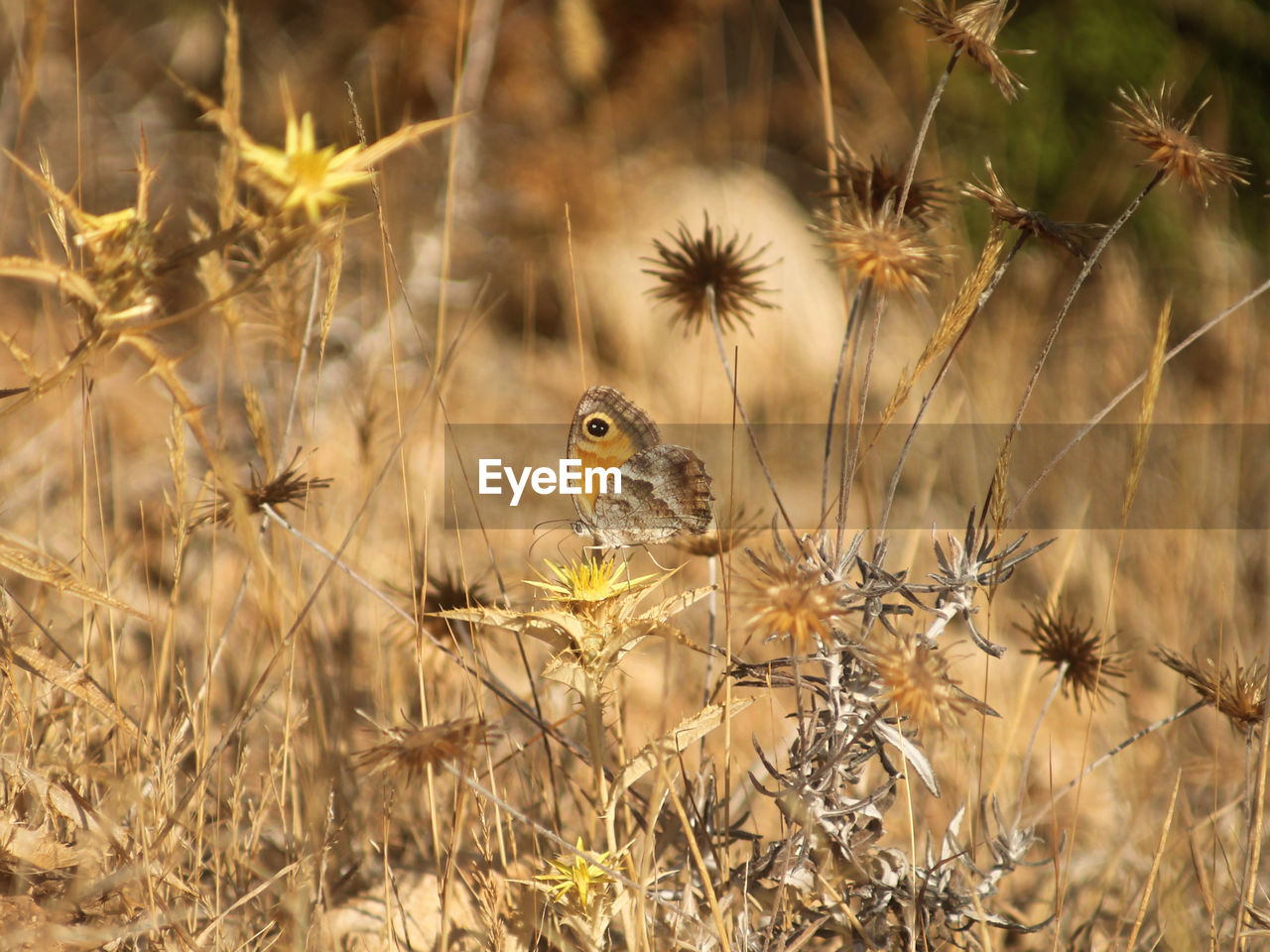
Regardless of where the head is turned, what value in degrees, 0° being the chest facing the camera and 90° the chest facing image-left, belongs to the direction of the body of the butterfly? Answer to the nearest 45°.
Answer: approximately 90°
